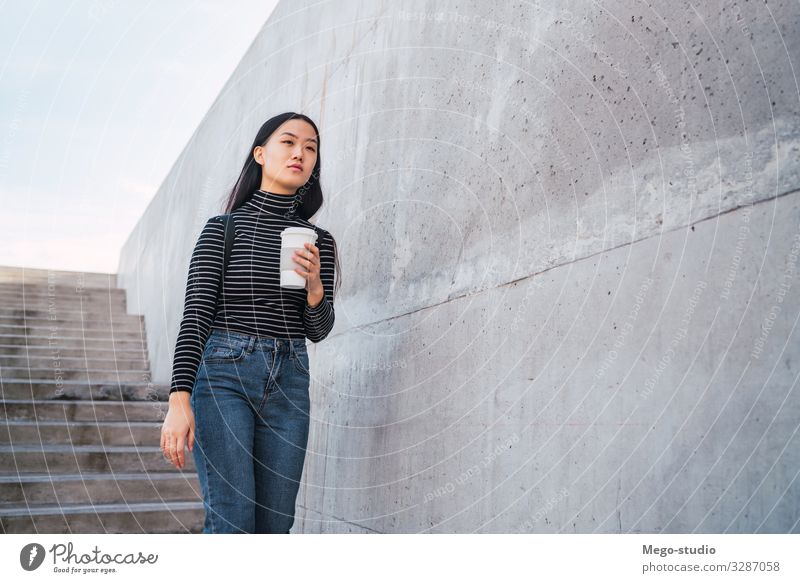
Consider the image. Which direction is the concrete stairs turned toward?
toward the camera

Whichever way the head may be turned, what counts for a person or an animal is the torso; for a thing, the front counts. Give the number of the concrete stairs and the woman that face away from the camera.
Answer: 0

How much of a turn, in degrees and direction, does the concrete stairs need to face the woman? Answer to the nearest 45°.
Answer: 0° — it already faces them

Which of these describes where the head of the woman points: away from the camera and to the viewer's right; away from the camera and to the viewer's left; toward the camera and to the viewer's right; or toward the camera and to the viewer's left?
toward the camera and to the viewer's right

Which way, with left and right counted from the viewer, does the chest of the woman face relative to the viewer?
facing the viewer and to the right of the viewer

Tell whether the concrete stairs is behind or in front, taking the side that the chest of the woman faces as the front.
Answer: behind
